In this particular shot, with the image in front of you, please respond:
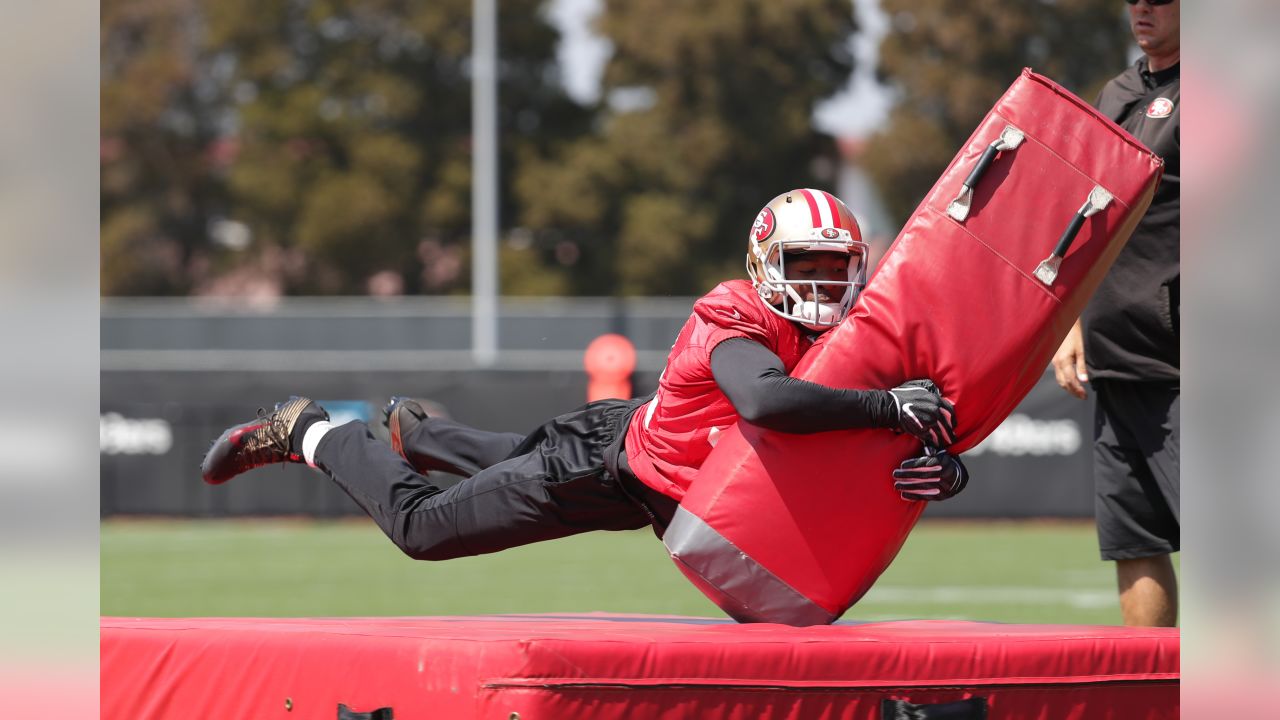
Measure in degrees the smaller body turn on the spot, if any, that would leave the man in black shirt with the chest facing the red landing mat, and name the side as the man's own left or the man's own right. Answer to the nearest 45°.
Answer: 0° — they already face it

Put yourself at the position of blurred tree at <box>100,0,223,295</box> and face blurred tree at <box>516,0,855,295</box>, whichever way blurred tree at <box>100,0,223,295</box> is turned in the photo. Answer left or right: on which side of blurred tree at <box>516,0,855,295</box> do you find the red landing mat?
right

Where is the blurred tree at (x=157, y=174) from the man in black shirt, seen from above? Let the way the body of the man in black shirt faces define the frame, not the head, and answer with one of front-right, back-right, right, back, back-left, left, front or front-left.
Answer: right

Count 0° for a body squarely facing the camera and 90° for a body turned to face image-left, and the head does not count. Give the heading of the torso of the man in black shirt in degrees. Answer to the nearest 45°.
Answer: approximately 45°

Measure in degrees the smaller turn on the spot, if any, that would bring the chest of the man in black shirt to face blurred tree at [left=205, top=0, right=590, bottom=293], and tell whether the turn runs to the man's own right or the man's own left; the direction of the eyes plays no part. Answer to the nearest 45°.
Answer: approximately 90° to the man's own right

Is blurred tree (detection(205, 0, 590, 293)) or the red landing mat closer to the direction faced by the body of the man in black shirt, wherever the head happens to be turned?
the red landing mat

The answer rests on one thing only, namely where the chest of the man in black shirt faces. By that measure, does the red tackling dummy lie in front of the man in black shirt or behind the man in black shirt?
in front

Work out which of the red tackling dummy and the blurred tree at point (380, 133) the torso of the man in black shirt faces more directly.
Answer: the red tackling dummy

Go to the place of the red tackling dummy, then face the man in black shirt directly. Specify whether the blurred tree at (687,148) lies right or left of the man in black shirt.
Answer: left

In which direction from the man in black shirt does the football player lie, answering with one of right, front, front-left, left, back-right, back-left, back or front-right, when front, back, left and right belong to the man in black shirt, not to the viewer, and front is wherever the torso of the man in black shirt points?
front

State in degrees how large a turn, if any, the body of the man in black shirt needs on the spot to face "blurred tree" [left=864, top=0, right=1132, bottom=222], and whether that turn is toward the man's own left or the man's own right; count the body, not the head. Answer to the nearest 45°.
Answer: approximately 135° to the man's own right

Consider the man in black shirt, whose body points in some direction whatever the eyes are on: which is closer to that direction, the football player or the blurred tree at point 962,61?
the football player
